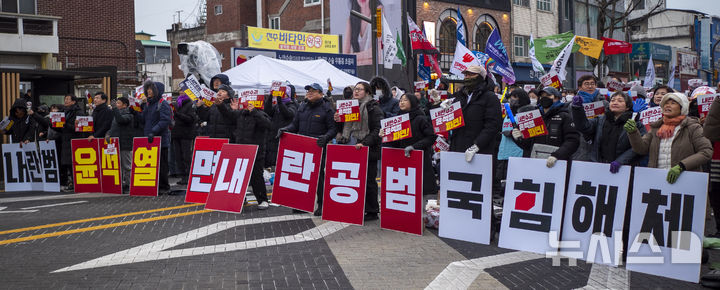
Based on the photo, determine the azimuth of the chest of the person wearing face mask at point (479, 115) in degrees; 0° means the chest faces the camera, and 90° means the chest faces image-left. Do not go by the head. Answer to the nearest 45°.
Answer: approximately 45°

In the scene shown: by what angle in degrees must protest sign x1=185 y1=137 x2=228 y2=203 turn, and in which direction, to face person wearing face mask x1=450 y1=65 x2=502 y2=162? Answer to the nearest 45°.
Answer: approximately 45° to its left

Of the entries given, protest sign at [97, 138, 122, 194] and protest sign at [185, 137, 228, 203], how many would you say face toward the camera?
2

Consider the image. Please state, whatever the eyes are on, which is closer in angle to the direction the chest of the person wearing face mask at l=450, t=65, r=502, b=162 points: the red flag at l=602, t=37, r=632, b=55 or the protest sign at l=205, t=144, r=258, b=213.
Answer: the protest sign

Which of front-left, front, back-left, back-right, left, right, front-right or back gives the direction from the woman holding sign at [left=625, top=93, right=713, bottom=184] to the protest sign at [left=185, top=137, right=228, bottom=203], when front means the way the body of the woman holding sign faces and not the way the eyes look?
front-right

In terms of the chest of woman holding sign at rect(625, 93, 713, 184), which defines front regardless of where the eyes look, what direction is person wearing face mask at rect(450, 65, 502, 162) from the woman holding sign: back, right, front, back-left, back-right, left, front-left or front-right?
front-right

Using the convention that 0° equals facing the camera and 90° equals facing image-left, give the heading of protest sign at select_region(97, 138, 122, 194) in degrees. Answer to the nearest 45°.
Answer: approximately 0°

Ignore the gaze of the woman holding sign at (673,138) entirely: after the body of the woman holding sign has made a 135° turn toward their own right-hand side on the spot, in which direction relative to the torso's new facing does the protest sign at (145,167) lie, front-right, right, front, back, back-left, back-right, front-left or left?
left

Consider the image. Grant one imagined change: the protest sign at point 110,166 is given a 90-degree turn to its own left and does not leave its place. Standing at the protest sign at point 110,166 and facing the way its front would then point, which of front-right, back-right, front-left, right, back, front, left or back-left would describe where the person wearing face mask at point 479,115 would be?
front-right

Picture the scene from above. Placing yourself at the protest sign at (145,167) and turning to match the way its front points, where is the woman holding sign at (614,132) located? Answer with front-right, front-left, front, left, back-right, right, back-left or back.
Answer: front-left
